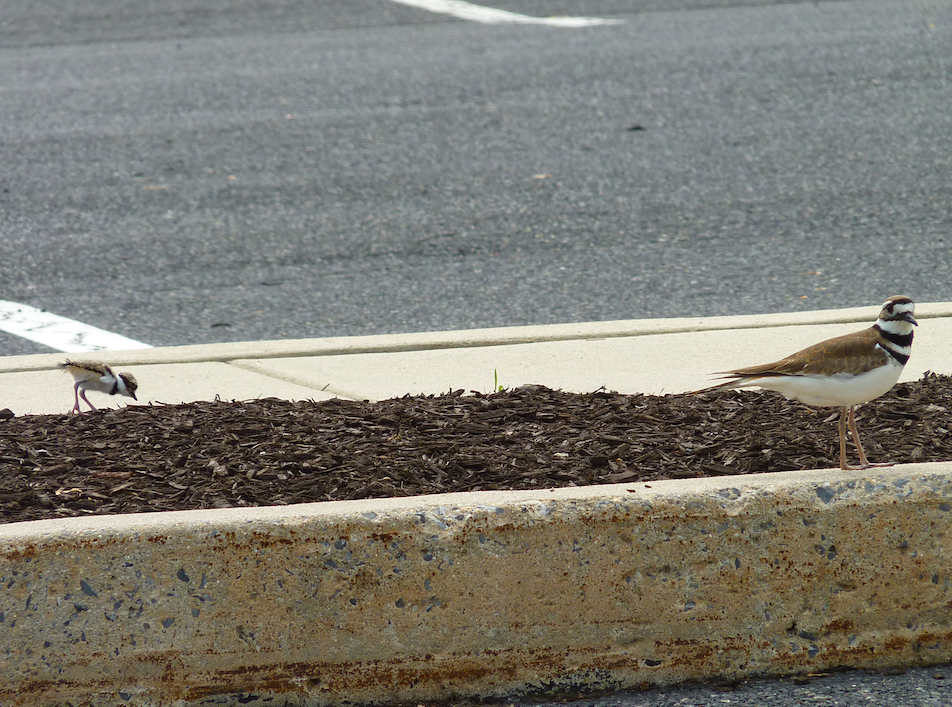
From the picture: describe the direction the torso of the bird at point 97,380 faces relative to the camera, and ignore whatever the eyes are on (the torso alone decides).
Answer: to the viewer's right

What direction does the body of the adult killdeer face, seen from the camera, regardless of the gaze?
to the viewer's right

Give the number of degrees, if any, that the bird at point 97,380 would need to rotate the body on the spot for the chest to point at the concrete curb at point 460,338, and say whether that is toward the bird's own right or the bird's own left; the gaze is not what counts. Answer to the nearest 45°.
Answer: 0° — it already faces it

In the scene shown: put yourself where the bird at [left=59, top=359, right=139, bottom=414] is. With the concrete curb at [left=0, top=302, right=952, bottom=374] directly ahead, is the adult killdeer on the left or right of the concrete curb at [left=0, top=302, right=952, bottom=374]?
right

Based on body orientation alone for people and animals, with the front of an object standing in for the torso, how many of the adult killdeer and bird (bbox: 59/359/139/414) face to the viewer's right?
2

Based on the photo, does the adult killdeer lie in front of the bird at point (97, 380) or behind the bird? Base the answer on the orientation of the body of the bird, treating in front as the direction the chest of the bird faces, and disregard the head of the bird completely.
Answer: in front

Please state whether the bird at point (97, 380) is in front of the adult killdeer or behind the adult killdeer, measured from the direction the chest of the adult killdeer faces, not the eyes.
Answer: behind
